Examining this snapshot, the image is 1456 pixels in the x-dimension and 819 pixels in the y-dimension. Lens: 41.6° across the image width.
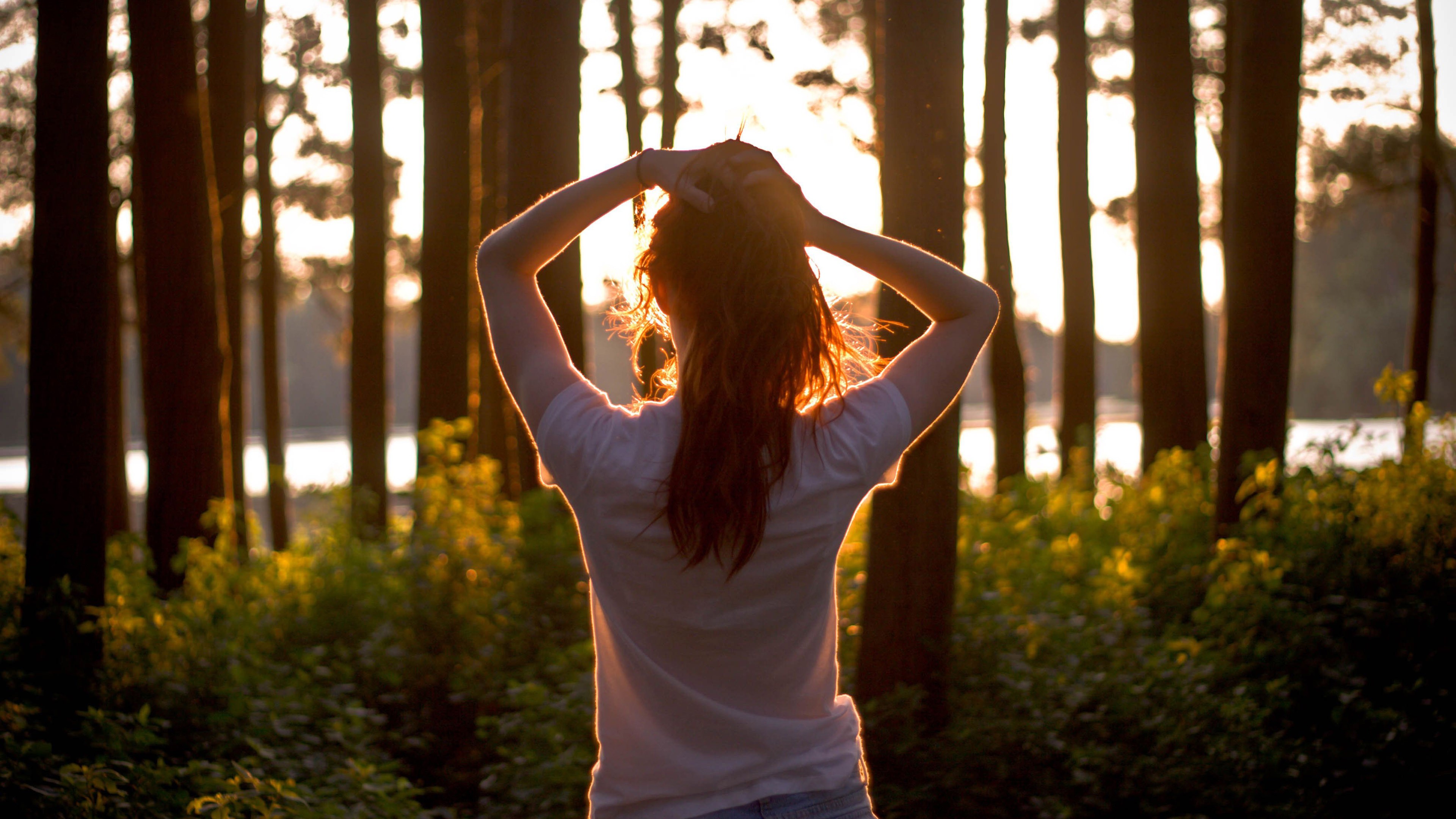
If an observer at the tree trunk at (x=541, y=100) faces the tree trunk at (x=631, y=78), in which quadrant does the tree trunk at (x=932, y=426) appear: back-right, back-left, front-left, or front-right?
back-right

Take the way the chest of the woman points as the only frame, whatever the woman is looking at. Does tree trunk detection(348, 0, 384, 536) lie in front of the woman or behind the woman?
in front

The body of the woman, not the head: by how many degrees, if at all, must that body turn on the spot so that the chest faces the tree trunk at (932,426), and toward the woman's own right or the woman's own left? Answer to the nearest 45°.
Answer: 0° — they already face it

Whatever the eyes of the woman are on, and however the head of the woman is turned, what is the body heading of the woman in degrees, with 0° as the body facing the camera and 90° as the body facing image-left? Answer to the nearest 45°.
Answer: approximately 180°

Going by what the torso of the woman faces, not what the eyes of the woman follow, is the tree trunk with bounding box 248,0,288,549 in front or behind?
in front

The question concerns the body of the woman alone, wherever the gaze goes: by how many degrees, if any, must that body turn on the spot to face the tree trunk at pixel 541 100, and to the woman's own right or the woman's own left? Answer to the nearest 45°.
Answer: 0° — they already face it

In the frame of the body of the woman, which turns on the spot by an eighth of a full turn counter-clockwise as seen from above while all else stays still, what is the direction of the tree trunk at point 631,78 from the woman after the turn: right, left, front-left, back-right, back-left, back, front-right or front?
front-right

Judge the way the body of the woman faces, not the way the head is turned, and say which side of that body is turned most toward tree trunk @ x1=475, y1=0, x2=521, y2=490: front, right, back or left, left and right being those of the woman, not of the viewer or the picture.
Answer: front

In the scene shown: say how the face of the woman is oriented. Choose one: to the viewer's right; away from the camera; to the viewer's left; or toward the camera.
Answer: away from the camera

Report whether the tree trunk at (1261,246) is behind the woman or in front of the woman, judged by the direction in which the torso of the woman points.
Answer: in front

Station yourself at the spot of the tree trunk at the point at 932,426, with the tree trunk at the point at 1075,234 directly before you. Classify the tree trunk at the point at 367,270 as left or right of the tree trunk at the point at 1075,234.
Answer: left
